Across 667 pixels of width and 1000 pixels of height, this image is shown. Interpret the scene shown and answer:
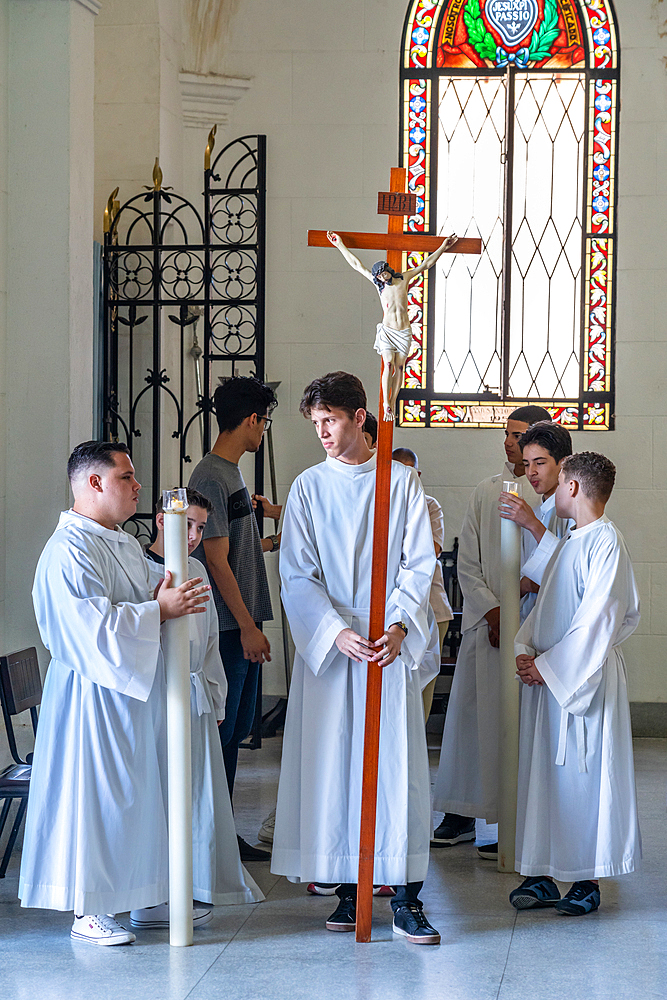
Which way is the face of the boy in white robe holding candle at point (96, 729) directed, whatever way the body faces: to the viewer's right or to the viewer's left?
to the viewer's right

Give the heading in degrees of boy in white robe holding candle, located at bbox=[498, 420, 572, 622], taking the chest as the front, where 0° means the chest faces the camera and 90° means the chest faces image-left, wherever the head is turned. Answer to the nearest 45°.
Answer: approximately 45°

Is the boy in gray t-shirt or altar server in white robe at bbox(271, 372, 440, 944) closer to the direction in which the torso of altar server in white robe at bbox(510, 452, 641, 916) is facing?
the altar server in white robe

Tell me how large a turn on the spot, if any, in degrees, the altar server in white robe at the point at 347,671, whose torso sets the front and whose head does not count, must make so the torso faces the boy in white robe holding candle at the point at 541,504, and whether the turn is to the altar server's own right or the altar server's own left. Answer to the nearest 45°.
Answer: approximately 135° to the altar server's own left

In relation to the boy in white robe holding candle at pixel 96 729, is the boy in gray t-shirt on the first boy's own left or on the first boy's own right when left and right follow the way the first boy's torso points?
on the first boy's own left

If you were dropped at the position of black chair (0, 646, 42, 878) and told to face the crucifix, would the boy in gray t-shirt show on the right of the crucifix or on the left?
left

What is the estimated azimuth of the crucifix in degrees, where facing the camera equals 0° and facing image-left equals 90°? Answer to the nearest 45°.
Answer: approximately 0°

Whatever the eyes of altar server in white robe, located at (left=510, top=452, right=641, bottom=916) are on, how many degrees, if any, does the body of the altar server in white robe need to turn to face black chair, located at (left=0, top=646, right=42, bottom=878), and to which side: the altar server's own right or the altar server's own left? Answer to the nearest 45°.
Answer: approximately 45° to the altar server's own right

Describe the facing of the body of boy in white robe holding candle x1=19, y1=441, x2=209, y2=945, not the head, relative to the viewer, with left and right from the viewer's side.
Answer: facing to the right of the viewer

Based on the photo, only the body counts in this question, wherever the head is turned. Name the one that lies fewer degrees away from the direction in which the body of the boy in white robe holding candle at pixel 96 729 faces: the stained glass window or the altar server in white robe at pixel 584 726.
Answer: the altar server in white robe
